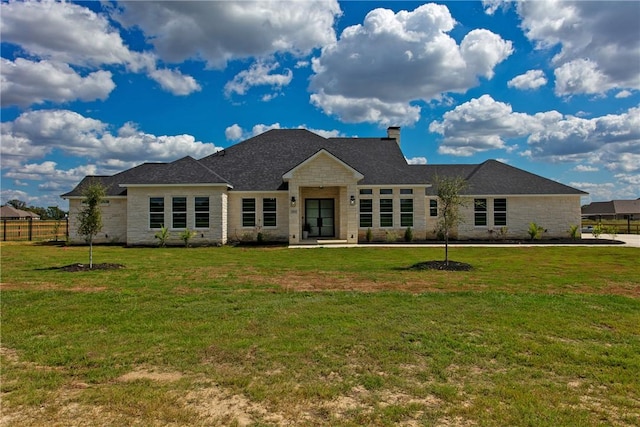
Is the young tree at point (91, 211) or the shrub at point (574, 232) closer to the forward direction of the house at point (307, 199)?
the young tree

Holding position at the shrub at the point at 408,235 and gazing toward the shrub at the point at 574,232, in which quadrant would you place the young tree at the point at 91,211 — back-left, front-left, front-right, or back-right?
back-right

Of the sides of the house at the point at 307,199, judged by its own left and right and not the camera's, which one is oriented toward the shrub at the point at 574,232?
left

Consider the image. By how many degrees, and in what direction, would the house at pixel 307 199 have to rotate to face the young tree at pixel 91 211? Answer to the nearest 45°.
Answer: approximately 45° to its right

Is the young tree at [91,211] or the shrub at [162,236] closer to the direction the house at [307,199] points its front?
the young tree

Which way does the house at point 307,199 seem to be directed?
toward the camera

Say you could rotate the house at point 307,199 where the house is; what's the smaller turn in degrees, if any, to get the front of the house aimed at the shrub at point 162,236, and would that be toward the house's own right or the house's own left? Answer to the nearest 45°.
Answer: approximately 90° to the house's own right
